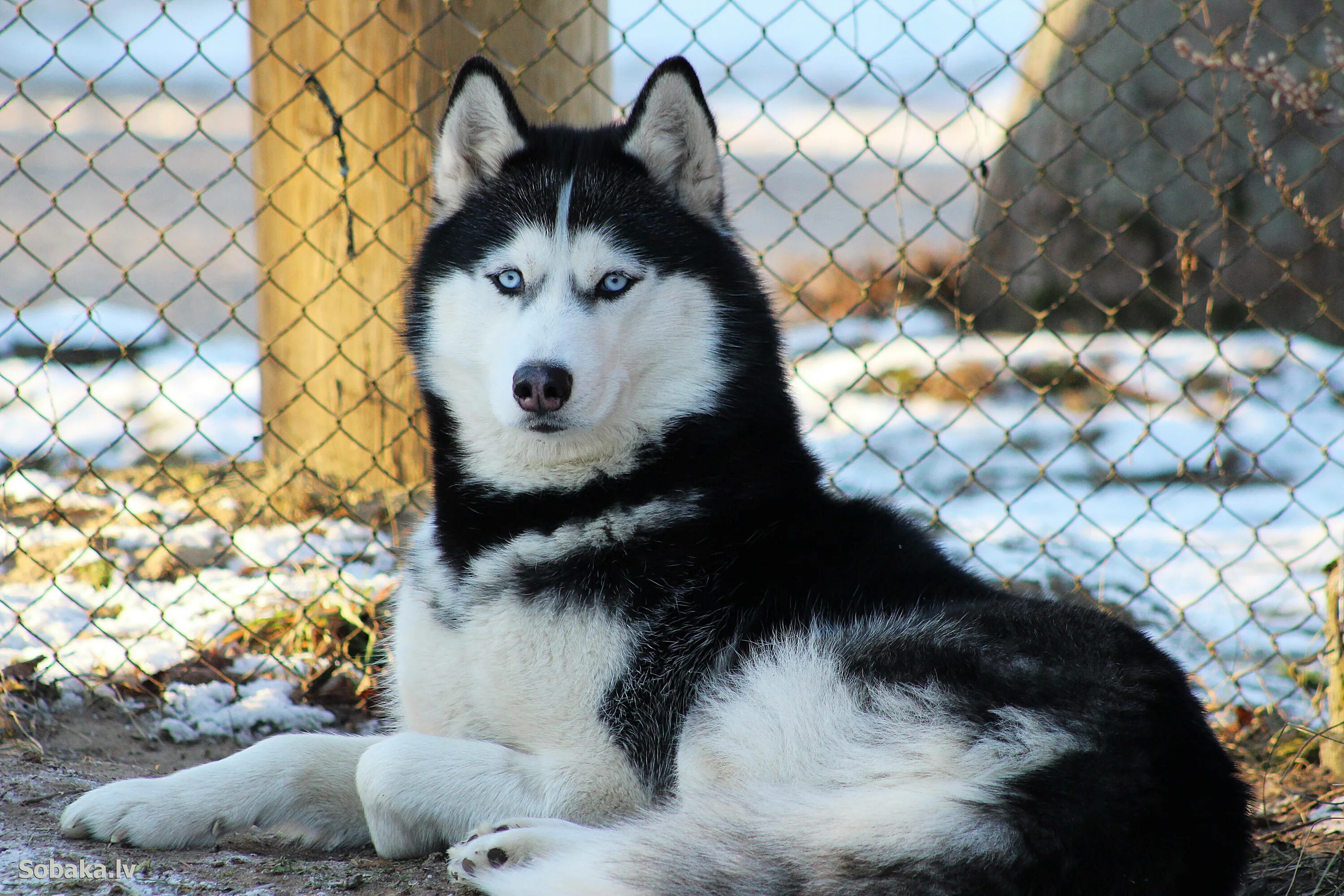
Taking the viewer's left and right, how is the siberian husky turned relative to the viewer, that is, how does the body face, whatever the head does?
facing the viewer and to the left of the viewer

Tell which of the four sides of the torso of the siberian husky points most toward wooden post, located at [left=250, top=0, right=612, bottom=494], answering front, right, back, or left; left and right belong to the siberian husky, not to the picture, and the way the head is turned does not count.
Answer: right

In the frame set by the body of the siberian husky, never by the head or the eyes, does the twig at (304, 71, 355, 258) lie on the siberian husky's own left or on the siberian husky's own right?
on the siberian husky's own right
